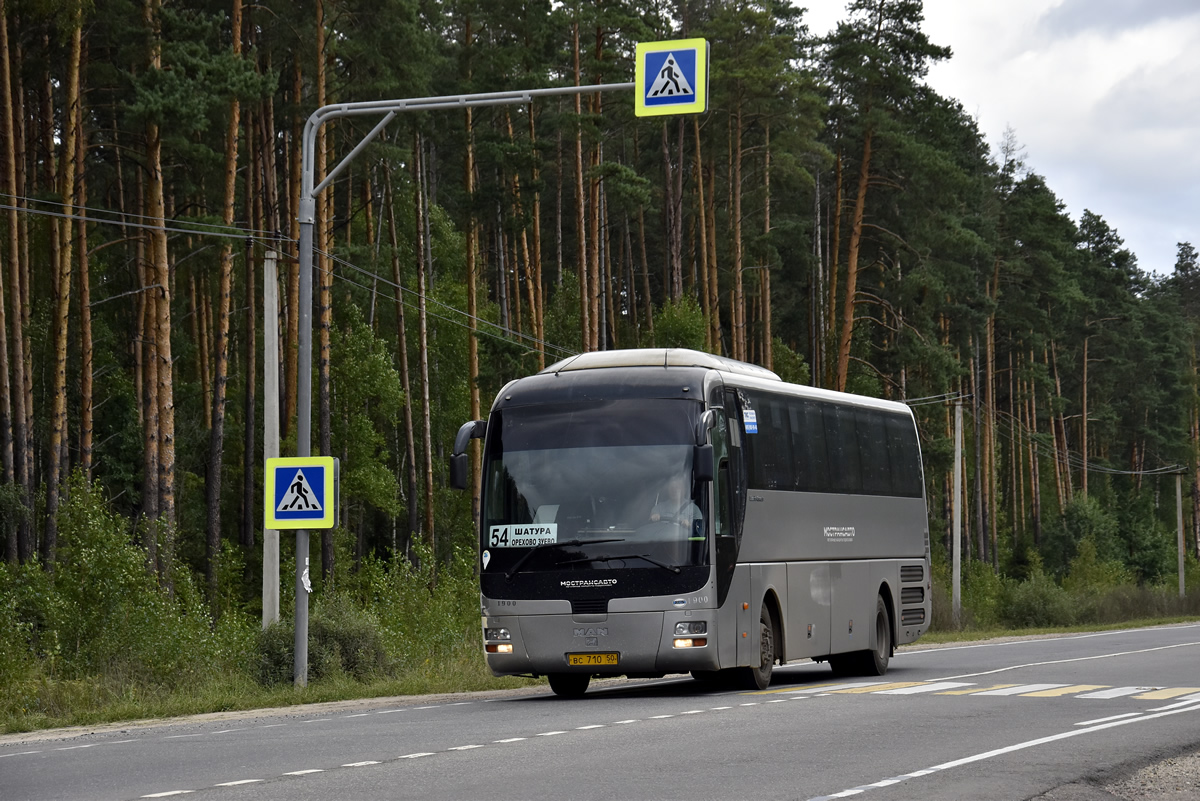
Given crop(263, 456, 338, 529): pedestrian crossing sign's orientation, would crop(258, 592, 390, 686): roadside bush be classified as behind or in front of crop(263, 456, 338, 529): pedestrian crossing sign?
behind

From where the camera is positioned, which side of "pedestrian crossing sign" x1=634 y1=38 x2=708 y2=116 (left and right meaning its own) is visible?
front

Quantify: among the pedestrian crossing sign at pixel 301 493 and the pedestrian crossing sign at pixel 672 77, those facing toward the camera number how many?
2

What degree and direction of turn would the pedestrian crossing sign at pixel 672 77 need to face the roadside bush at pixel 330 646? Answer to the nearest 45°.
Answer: approximately 135° to its right

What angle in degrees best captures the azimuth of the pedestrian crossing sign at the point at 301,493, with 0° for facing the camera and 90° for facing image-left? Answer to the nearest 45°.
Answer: approximately 0°

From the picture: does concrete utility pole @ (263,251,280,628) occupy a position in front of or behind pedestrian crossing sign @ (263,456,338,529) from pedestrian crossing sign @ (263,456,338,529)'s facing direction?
behind

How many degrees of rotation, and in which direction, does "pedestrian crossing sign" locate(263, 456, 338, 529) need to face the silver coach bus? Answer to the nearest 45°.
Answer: approximately 45° to its left
